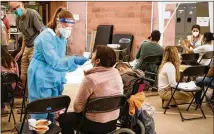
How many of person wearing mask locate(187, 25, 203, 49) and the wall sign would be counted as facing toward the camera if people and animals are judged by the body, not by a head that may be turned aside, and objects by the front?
2

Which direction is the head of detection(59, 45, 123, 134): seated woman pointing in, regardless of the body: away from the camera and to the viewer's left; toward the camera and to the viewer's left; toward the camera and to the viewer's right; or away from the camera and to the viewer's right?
away from the camera and to the viewer's left

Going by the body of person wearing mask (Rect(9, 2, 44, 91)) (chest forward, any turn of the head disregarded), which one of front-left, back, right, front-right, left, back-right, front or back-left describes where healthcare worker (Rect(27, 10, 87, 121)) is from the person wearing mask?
front-left
